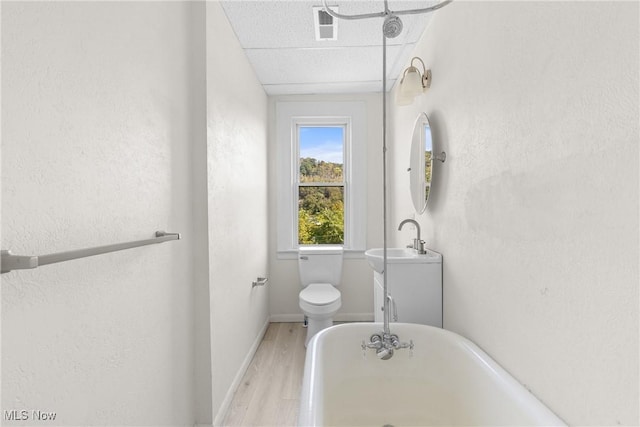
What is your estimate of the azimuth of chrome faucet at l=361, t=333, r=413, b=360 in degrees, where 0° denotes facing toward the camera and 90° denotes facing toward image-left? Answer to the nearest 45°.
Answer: approximately 0°

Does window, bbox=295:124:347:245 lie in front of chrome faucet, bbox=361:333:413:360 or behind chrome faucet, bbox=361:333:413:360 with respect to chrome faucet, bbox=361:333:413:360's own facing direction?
behind
